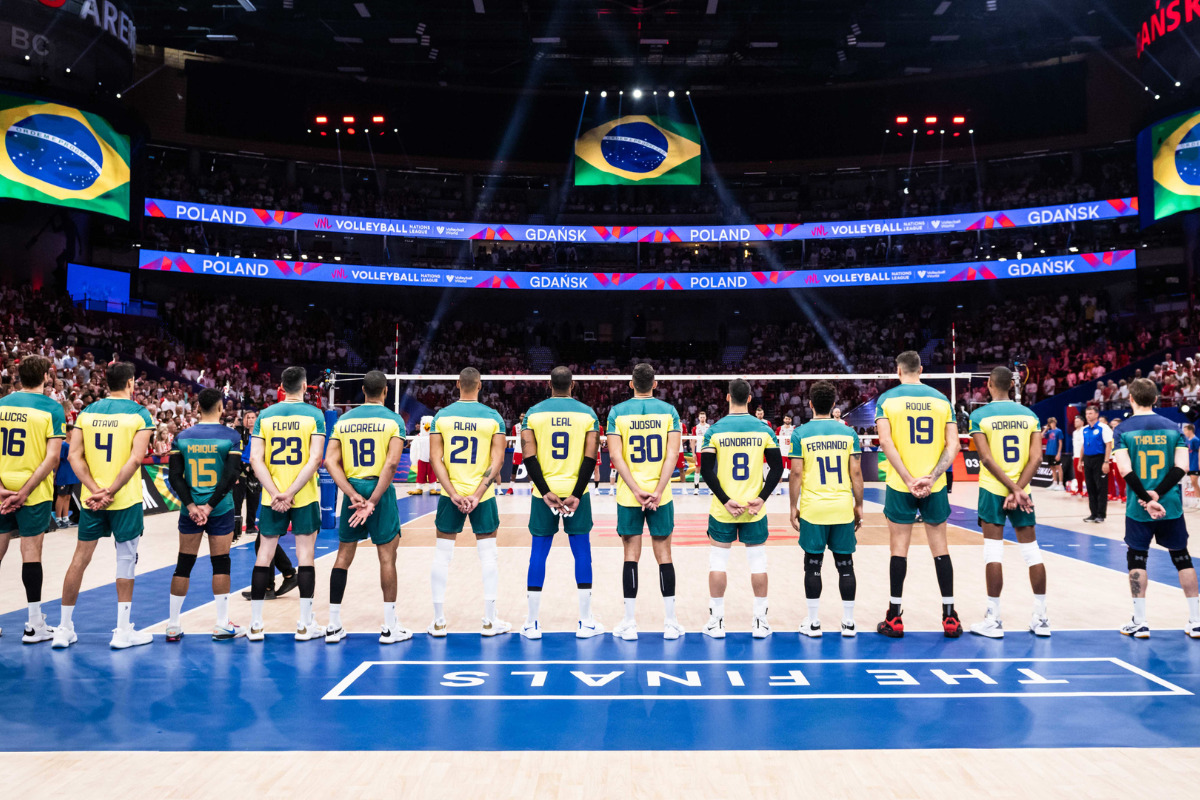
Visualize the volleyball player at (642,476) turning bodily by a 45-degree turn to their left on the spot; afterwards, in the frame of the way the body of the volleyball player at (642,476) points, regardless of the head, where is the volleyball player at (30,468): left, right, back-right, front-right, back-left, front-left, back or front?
front-left

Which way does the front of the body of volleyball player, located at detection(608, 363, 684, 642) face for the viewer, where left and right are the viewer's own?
facing away from the viewer

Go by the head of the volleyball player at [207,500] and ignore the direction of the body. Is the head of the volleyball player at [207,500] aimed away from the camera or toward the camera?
away from the camera

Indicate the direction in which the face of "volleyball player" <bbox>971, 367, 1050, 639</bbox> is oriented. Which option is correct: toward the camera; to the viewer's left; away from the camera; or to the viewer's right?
away from the camera

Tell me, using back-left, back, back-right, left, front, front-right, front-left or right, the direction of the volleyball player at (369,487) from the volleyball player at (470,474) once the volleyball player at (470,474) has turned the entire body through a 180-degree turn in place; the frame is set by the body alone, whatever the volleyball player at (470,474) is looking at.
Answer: right

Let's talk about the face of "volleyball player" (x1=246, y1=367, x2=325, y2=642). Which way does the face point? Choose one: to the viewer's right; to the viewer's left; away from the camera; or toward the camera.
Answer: away from the camera

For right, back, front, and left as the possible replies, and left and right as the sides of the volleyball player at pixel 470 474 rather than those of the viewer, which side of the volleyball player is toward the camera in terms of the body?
back

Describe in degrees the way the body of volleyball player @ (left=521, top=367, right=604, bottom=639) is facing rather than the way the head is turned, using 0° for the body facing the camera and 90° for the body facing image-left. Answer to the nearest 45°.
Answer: approximately 180°

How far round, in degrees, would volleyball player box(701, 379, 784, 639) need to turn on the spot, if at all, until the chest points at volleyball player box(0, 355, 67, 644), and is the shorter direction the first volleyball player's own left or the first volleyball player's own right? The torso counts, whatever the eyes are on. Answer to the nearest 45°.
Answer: approximately 90° to the first volleyball player's own left

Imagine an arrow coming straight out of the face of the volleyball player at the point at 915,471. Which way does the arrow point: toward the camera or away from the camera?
away from the camera

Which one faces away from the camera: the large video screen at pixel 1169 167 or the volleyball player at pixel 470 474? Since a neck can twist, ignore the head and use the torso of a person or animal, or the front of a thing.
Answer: the volleyball player

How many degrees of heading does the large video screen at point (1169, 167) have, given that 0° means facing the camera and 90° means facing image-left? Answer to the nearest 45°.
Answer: approximately 45°

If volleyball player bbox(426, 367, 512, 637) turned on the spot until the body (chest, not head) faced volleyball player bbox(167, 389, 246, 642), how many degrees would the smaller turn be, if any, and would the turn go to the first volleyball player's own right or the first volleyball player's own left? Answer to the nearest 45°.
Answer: approximately 90° to the first volleyball player's own left

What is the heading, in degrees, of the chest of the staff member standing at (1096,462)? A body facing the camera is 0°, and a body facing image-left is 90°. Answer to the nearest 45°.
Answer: approximately 45°

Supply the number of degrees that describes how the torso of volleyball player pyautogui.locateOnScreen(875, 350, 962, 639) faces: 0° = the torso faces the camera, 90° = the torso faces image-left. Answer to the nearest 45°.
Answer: approximately 180°

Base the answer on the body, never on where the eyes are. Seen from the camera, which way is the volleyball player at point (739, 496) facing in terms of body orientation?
away from the camera
